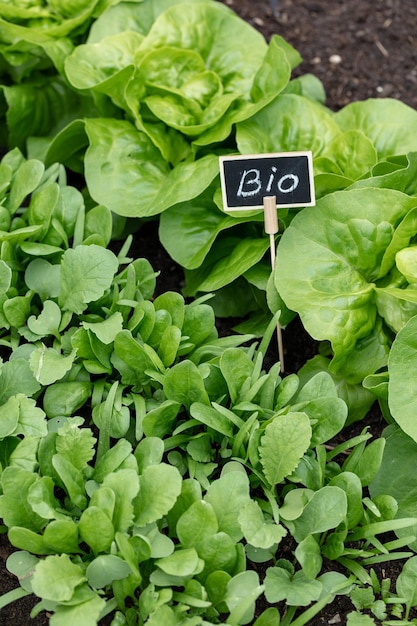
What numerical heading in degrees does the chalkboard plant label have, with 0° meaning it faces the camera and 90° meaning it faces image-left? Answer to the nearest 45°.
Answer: approximately 0°

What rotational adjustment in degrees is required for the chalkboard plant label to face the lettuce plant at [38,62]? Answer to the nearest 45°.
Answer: approximately 135° to its right

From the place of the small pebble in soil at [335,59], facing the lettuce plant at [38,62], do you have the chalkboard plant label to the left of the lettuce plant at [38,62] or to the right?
left

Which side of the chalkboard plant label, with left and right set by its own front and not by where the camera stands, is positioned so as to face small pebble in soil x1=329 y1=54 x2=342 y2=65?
back
